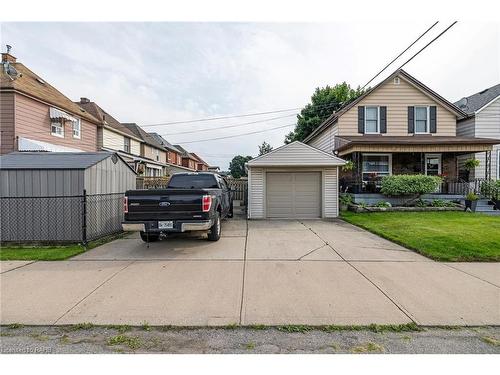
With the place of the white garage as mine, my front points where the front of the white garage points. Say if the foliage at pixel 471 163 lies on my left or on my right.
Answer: on my left

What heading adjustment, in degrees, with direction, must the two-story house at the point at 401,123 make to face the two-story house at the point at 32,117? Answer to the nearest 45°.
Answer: approximately 45° to its right

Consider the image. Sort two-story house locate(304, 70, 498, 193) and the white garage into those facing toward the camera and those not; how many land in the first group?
2

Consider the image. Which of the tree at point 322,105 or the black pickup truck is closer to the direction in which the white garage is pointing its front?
the black pickup truck

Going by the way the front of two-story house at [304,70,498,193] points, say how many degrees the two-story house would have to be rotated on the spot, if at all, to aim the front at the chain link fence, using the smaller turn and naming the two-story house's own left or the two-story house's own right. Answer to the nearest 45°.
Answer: approximately 45° to the two-story house's own right

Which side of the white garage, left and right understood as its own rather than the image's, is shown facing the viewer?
front

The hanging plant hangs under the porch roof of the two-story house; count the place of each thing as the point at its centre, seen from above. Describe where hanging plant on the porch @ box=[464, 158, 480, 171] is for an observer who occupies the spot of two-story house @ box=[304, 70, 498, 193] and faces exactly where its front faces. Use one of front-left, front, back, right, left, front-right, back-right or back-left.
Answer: left

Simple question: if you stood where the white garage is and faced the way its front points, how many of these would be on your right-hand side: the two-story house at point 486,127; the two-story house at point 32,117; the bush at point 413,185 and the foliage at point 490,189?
1

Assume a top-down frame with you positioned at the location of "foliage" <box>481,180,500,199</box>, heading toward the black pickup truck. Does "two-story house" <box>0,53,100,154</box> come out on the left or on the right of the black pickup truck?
right

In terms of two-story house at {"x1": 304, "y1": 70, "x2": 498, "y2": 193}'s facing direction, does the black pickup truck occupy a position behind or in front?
in front

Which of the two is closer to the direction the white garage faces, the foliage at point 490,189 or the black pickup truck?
the black pickup truck

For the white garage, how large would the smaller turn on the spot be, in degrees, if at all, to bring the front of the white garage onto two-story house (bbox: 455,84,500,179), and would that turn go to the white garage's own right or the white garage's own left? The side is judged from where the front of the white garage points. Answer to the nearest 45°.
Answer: approximately 135° to the white garage's own left

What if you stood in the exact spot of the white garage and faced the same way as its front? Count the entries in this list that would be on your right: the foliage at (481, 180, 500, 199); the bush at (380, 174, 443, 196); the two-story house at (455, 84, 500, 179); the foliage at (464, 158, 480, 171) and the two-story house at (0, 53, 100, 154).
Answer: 1

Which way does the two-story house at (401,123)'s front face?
toward the camera
